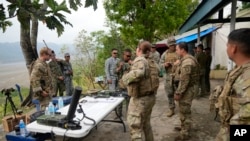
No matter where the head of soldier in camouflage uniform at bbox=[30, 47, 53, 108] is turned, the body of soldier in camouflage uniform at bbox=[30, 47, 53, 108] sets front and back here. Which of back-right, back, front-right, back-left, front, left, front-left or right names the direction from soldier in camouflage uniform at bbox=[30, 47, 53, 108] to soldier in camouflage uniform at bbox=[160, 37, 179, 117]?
front

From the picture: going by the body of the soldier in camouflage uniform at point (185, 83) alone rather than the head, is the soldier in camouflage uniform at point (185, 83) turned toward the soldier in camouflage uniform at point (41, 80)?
yes

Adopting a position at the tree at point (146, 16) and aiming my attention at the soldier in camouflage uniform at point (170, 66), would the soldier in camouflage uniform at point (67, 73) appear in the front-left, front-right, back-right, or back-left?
front-right

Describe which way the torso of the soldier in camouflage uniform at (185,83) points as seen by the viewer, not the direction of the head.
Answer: to the viewer's left

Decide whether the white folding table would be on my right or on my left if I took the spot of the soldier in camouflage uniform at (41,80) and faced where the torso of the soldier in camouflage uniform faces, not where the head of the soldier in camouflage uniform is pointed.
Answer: on my right

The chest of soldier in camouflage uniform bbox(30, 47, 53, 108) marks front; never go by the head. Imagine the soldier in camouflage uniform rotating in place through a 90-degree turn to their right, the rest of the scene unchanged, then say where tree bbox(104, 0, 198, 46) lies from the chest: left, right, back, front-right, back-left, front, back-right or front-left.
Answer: back-left

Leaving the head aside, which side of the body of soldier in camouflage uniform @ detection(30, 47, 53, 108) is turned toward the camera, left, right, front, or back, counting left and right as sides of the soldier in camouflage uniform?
right

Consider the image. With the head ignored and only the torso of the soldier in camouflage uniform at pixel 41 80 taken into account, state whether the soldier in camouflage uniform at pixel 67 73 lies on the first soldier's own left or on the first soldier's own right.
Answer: on the first soldier's own left

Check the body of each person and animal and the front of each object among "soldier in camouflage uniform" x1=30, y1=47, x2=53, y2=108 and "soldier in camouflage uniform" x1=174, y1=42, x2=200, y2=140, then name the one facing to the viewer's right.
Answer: "soldier in camouflage uniform" x1=30, y1=47, x2=53, y2=108

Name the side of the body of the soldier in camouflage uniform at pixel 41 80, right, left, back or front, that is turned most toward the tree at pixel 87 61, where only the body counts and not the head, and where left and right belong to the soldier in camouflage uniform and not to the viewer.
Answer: left

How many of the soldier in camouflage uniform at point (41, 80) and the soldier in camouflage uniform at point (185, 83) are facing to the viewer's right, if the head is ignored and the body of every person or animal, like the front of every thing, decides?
1

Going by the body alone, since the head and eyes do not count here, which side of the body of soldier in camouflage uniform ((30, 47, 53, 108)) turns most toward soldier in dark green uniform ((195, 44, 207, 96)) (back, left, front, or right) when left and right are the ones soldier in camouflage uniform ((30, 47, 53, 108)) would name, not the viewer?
front
